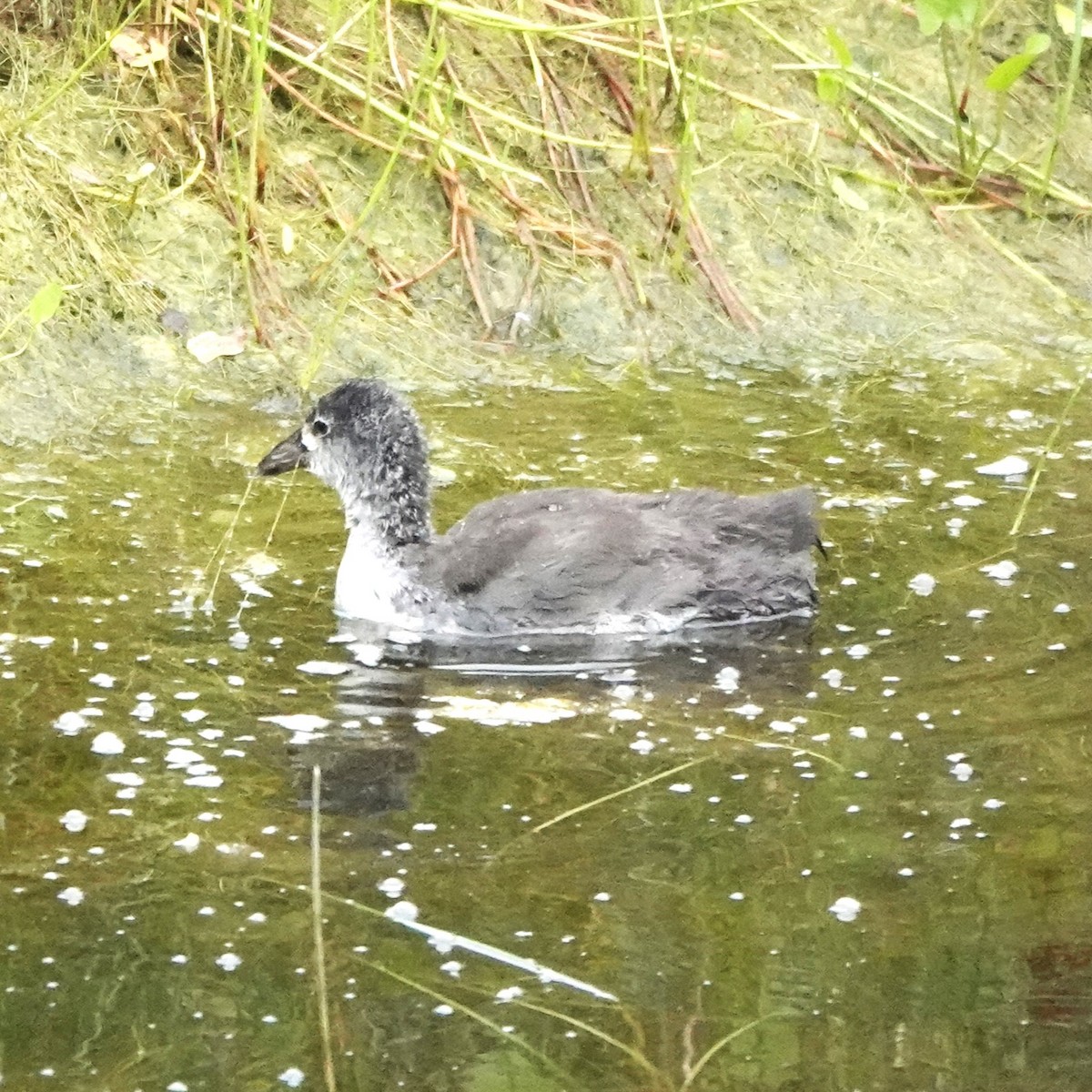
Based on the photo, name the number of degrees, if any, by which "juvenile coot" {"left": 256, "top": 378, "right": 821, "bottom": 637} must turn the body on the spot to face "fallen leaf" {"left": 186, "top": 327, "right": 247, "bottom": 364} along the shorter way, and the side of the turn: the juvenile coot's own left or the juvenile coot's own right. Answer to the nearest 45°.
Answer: approximately 45° to the juvenile coot's own right

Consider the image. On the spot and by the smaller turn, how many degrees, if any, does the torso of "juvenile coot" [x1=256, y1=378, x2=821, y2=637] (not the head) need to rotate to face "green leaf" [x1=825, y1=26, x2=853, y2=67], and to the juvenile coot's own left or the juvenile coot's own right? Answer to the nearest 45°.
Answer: approximately 90° to the juvenile coot's own right

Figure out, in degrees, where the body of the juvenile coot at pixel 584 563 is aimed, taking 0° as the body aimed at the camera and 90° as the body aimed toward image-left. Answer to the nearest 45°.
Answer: approximately 90°

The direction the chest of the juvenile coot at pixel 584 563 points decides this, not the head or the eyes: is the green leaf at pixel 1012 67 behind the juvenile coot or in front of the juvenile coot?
behind

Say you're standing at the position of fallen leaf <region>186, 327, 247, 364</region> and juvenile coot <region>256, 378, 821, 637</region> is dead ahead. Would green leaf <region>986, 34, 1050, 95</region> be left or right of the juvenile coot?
left

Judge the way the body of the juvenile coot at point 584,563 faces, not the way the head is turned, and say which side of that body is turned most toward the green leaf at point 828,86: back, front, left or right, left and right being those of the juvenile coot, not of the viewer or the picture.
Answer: right
